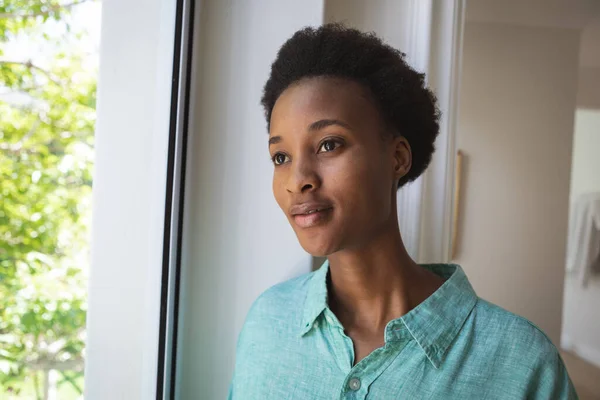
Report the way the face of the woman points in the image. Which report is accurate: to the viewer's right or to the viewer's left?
to the viewer's left
